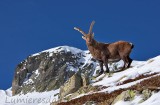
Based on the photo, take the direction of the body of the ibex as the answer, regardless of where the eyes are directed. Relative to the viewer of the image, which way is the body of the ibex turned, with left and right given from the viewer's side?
facing the viewer and to the left of the viewer
